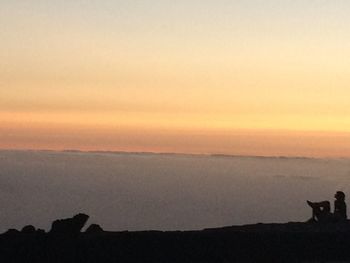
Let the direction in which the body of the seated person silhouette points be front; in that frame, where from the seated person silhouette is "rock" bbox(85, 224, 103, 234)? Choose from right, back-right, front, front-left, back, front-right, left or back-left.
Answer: front-left

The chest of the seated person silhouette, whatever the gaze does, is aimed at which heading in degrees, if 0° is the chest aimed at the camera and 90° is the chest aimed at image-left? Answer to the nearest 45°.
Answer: approximately 90°

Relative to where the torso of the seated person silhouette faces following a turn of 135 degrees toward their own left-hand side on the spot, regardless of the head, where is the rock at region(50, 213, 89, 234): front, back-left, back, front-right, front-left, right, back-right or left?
right
